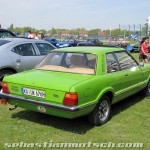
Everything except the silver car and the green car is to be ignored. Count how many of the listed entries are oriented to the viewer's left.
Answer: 0

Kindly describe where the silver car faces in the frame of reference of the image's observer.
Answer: facing away from the viewer and to the right of the viewer

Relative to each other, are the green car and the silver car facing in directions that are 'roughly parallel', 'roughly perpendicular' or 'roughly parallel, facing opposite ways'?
roughly parallel

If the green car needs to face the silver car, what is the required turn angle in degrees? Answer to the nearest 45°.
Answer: approximately 90° to its left

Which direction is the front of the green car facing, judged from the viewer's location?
facing away from the viewer and to the right of the viewer

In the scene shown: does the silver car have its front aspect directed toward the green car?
no
